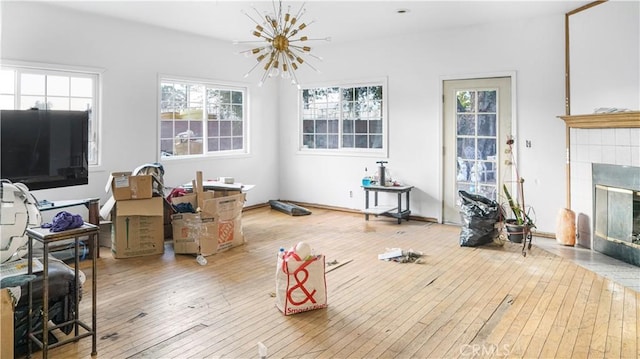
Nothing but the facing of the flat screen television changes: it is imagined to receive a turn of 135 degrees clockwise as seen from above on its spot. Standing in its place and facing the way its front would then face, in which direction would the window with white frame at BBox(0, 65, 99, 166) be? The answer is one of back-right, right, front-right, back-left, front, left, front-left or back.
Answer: right

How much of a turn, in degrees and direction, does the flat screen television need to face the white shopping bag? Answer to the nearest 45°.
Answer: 0° — it already faces it

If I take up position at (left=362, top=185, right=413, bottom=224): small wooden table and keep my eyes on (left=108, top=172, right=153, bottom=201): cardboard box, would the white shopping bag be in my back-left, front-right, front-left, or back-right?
front-left

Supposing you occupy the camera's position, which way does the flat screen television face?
facing the viewer and to the right of the viewer

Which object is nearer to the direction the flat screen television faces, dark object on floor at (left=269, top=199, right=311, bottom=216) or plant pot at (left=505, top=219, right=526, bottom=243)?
the plant pot

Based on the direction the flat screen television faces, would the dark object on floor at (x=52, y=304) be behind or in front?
in front

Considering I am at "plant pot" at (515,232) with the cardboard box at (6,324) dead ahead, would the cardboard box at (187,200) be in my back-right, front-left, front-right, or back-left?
front-right

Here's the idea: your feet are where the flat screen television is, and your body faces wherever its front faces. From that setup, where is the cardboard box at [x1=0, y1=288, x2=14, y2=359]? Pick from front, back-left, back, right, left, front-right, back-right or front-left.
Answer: front-right
